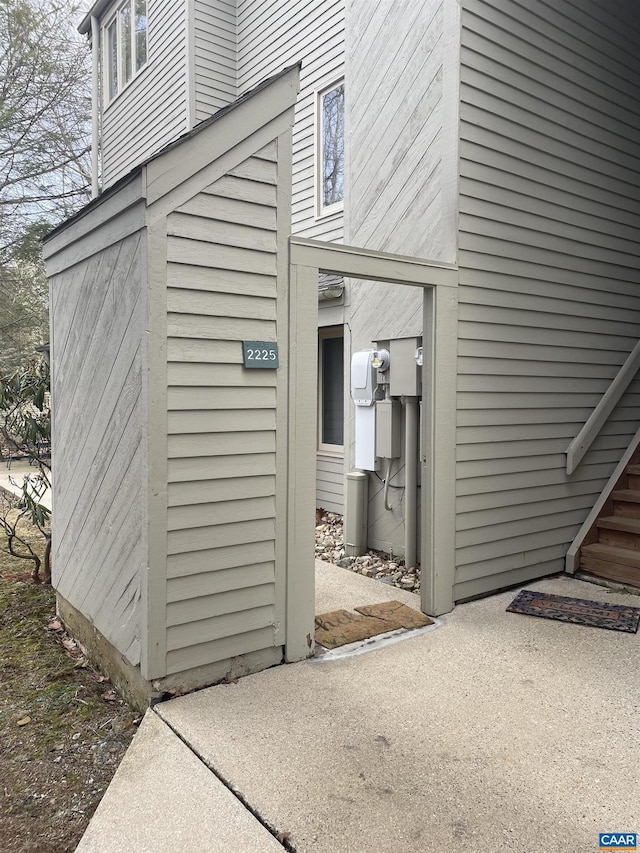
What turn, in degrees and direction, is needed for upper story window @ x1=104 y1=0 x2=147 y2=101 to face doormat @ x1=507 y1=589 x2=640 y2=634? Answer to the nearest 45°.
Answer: approximately 45° to its left

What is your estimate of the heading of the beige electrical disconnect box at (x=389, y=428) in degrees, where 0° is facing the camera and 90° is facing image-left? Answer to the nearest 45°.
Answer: approximately 45°

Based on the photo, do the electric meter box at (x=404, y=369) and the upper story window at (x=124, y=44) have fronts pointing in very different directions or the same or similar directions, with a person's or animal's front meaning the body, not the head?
same or similar directions

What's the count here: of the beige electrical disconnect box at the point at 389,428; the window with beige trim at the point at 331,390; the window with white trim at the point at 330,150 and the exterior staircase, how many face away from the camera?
0

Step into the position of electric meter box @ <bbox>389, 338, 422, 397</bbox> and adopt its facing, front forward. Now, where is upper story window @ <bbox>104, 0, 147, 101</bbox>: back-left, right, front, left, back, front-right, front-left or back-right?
right

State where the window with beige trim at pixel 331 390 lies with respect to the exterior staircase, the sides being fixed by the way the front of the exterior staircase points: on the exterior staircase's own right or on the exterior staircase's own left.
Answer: on the exterior staircase's own right

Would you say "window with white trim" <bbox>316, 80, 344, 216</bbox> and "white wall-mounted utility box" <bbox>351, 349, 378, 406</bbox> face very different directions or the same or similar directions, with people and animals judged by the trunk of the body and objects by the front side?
same or similar directions

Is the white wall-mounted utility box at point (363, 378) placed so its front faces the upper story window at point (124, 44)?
no

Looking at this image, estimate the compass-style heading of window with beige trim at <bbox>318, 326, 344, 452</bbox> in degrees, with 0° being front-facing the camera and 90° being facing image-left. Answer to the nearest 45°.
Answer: approximately 45°

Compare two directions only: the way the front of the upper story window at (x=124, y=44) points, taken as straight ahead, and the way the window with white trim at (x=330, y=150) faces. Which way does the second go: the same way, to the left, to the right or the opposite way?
the same way

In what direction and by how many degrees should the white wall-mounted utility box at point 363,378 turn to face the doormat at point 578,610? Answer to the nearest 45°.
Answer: approximately 90° to its left

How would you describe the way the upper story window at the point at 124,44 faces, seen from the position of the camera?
facing the viewer and to the left of the viewer

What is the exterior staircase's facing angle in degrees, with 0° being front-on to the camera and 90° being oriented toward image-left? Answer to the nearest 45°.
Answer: approximately 45°
